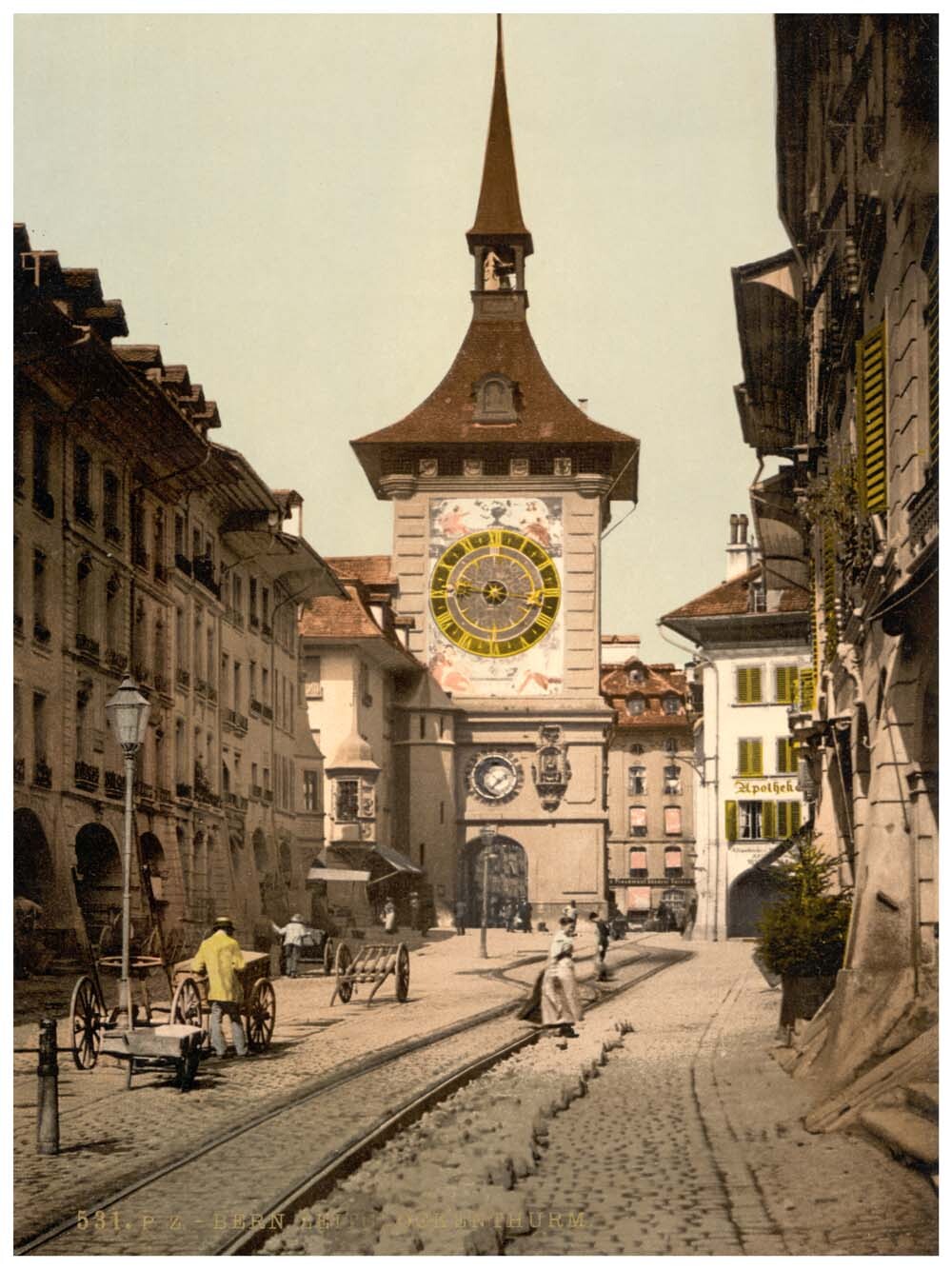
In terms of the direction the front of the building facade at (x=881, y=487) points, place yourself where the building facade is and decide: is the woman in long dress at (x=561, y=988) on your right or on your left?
on your right

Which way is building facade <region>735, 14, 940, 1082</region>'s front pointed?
to the viewer's left

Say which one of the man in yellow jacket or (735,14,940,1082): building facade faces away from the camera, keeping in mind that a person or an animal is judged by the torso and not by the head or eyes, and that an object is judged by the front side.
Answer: the man in yellow jacket

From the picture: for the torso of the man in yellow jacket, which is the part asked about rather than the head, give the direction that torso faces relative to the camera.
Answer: away from the camera

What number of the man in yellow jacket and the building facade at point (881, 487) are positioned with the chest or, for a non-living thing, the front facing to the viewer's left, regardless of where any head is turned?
1

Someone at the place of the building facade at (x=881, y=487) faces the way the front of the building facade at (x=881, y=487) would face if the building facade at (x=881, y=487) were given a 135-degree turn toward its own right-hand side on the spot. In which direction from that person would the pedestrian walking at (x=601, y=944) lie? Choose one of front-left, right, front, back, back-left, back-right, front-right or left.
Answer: front-left

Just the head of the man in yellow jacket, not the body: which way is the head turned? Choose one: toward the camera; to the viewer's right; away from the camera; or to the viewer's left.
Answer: away from the camera
